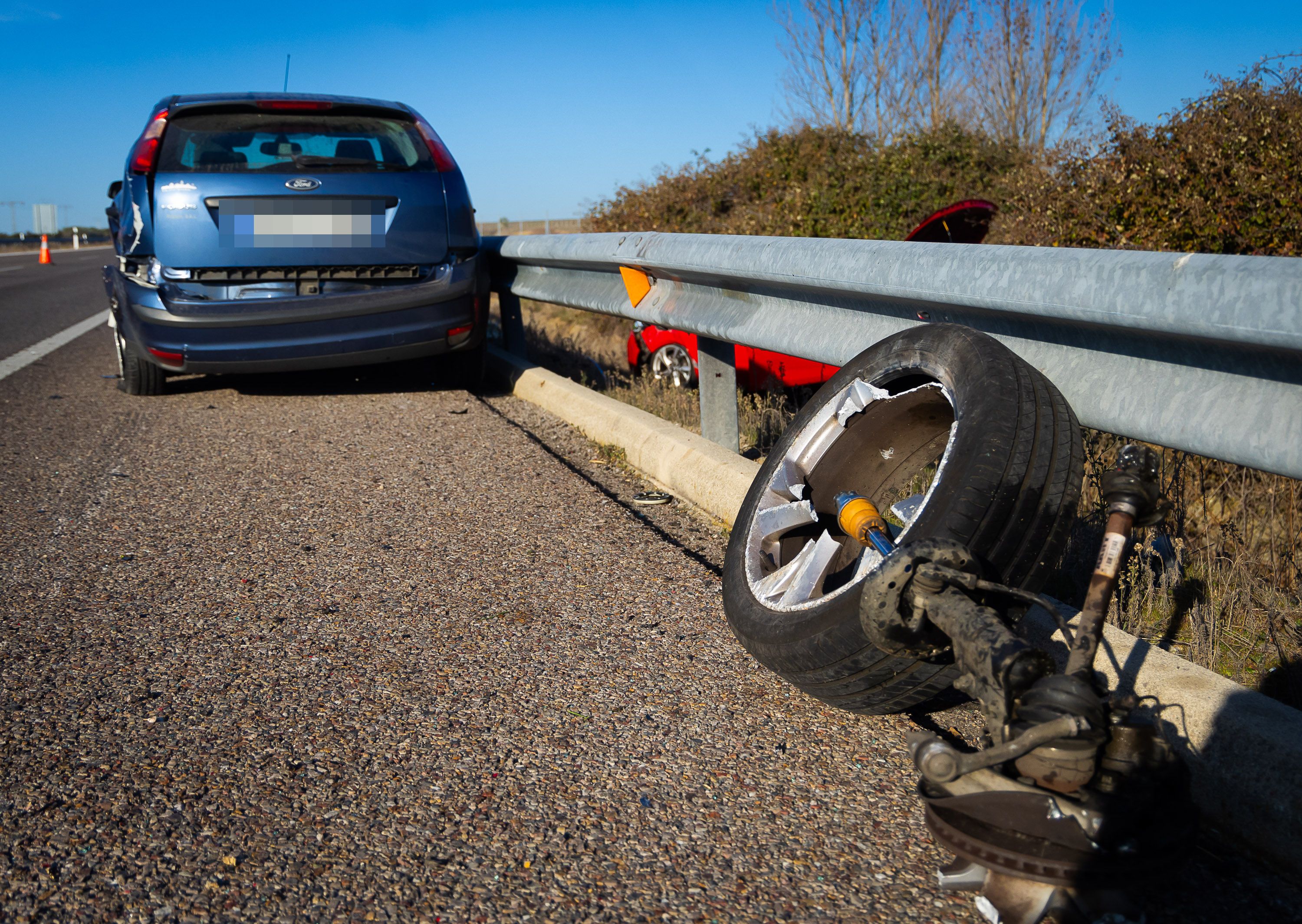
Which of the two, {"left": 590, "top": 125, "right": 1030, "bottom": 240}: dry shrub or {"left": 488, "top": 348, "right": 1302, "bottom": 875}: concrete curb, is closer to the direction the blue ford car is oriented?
the dry shrub

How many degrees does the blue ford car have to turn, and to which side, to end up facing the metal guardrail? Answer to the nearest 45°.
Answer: approximately 180°

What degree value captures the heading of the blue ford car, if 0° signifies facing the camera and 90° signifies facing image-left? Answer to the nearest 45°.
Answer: approximately 180°

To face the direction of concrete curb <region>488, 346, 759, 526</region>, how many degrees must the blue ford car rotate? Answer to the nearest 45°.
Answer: approximately 135° to its right

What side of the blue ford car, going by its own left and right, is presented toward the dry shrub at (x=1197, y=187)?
right

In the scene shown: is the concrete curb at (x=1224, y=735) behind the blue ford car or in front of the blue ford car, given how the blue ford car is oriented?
behind

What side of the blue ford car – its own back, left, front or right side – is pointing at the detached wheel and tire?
back

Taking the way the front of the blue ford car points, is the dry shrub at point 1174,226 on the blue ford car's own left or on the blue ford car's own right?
on the blue ford car's own right

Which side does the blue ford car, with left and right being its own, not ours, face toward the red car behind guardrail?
right
